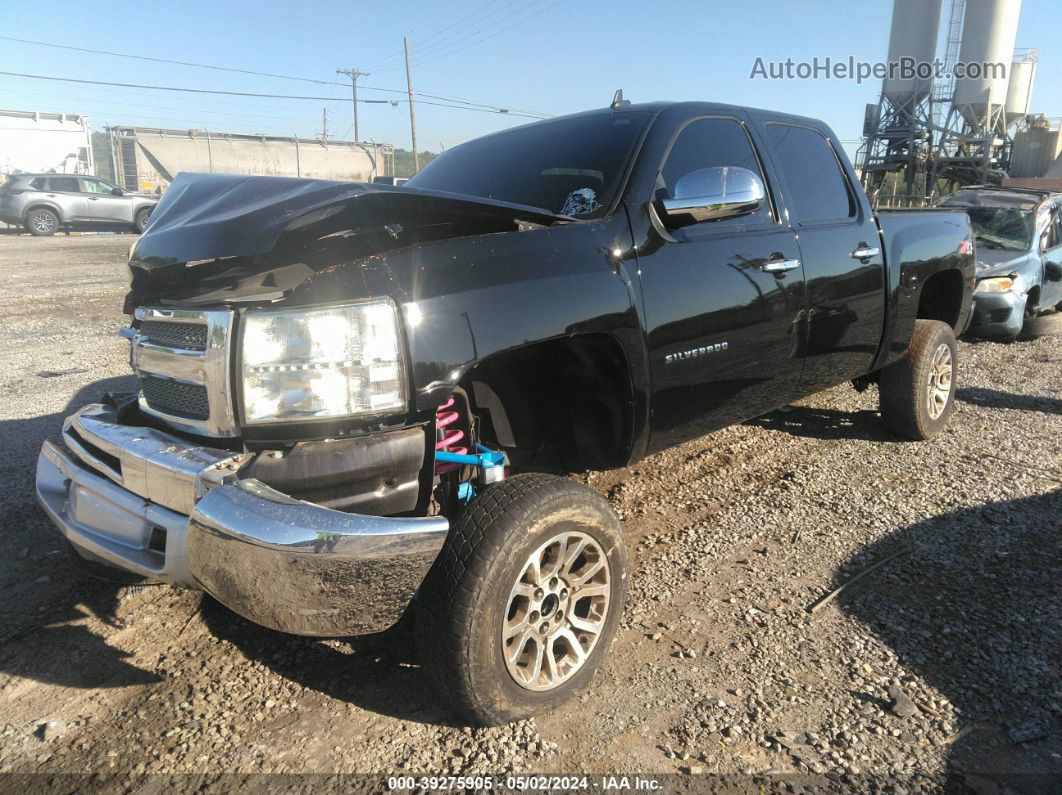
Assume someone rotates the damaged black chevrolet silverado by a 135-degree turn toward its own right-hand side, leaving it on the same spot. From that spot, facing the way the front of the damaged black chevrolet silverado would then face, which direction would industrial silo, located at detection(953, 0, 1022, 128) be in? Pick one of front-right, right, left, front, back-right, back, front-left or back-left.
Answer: front-right

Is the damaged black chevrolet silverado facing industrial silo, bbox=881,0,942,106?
no

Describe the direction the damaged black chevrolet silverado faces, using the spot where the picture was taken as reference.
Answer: facing the viewer and to the left of the viewer

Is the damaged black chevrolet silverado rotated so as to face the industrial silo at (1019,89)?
no

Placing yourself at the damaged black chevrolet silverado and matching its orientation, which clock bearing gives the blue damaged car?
The blue damaged car is roughly at 6 o'clock from the damaged black chevrolet silverado.

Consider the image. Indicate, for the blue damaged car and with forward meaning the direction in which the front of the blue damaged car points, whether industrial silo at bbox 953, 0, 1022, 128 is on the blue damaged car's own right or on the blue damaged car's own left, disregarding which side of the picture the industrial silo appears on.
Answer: on the blue damaged car's own right

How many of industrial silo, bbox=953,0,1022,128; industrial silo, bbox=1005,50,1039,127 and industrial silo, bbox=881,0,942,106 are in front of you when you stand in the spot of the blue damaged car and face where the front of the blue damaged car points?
0

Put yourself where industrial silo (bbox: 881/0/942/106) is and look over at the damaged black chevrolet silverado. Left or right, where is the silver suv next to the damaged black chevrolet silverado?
right

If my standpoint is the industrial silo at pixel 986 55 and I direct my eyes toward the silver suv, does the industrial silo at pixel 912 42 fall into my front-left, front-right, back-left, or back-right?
front-right

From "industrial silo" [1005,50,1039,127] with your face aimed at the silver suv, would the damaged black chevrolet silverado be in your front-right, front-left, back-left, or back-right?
front-left

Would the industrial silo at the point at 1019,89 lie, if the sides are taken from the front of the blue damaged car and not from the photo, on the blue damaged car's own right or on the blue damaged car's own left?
on the blue damaged car's own right

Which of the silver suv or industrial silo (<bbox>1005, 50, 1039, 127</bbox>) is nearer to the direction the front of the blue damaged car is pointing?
the silver suv

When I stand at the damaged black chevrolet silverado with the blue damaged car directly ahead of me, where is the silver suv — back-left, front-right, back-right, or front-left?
front-left

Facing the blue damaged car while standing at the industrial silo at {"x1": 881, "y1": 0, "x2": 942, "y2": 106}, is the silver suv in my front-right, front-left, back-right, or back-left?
front-right

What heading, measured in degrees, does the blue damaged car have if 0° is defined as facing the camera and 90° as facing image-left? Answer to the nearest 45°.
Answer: approximately 45°

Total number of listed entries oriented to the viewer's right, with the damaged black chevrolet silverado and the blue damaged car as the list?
0
